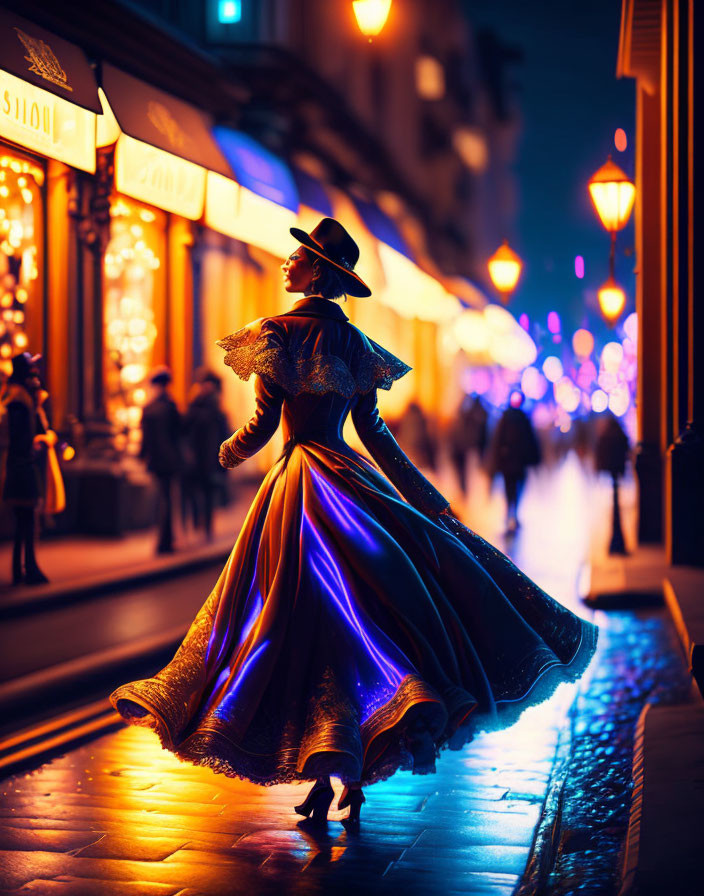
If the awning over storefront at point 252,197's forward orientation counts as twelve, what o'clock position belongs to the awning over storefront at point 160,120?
the awning over storefront at point 160,120 is roughly at 2 o'clock from the awning over storefront at point 252,197.

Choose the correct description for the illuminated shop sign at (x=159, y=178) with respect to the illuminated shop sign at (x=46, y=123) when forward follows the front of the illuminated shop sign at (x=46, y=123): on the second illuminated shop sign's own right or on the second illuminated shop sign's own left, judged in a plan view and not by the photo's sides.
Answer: on the second illuminated shop sign's own left

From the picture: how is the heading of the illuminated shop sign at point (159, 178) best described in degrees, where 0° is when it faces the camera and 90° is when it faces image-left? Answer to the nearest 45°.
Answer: approximately 315°

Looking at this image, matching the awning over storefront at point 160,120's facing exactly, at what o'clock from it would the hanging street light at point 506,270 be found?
The hanging street light is roughly at 9 o'clock from the awning over storefront.

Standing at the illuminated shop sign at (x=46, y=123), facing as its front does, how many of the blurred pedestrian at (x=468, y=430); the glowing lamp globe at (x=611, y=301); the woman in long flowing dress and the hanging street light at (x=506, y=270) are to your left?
3

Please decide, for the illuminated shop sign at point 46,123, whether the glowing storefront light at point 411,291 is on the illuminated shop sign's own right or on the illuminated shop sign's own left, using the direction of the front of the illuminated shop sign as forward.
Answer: on the illuminated shop sign's own left

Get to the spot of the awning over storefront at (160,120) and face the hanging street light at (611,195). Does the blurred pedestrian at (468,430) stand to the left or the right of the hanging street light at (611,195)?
left

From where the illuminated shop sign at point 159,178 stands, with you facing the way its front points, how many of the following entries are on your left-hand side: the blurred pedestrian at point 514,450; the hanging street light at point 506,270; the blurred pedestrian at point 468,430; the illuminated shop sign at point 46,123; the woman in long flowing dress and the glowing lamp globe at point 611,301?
4

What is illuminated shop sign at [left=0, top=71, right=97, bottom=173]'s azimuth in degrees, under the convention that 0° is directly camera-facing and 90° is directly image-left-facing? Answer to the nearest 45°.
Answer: approximately 315°
